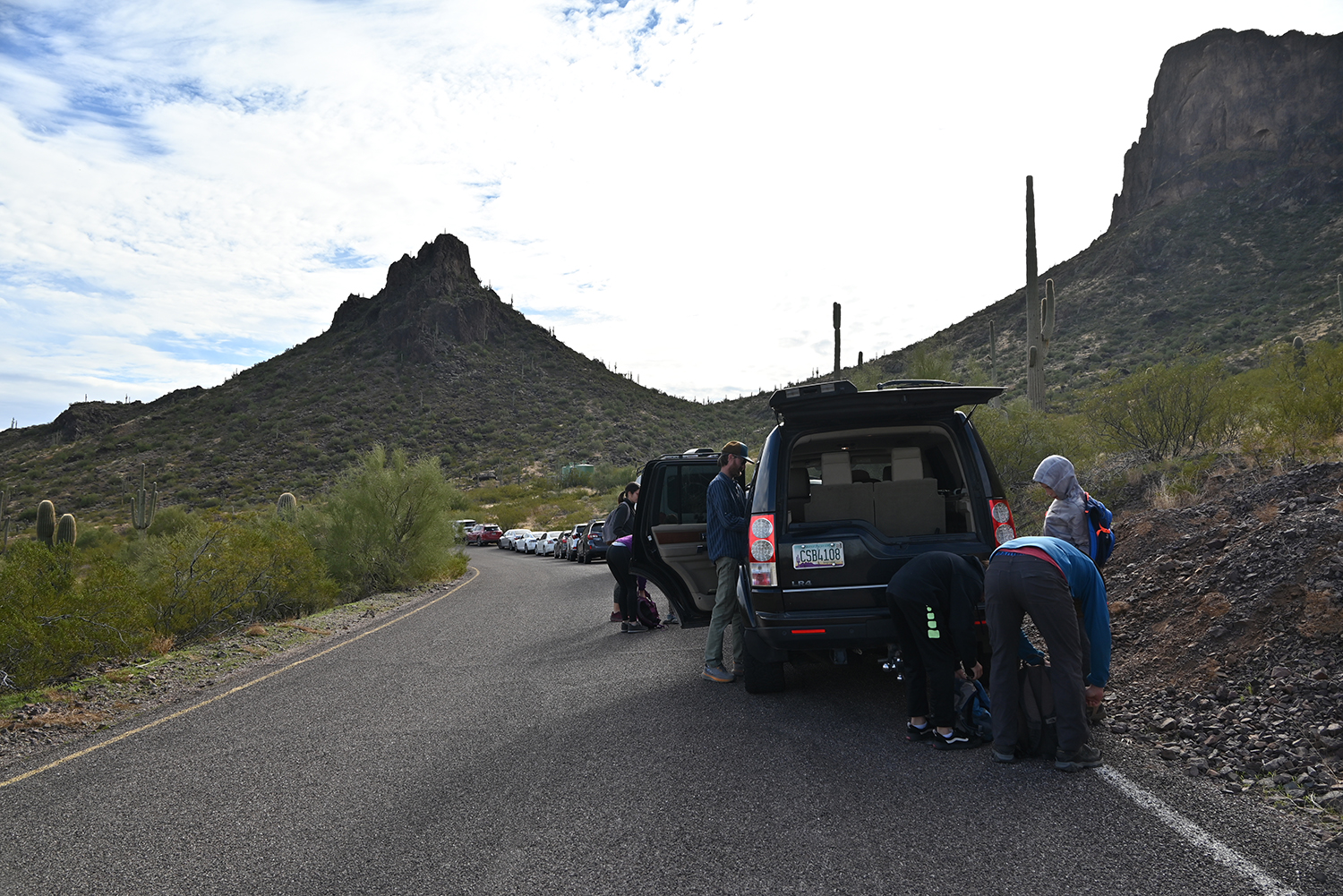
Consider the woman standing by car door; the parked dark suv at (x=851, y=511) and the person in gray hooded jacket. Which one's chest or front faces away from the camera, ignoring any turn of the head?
the parked dark suv

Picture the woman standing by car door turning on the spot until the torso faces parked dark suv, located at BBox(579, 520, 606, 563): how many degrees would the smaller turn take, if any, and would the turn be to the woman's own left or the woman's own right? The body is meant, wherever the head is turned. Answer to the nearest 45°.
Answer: approximately 90° to the woman's own left

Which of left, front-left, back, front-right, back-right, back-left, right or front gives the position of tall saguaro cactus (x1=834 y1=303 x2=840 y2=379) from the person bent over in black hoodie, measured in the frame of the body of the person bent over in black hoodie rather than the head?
left

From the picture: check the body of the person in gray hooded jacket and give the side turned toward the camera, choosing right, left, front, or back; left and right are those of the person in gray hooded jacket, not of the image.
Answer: left

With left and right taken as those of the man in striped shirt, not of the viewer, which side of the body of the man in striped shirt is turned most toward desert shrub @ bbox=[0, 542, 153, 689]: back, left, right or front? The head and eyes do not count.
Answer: back

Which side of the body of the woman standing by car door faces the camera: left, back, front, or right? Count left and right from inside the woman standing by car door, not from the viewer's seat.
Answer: right

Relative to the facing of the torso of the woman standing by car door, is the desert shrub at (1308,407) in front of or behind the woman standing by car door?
in front

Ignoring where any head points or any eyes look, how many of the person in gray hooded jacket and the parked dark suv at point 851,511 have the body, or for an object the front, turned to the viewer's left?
1

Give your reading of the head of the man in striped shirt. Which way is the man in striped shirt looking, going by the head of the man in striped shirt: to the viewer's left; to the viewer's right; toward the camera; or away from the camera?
to the viewer's right

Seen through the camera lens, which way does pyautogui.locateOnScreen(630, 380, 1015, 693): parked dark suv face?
facing away from the viewer

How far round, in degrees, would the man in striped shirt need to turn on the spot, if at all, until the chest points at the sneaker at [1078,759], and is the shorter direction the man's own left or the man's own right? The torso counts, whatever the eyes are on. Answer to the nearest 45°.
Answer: approximately 45° to the man's own right

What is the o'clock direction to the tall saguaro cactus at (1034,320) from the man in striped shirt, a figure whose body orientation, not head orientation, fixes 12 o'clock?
The tall saguaro cactus is roughly at 10 o'clock from the man in striped shirt.
